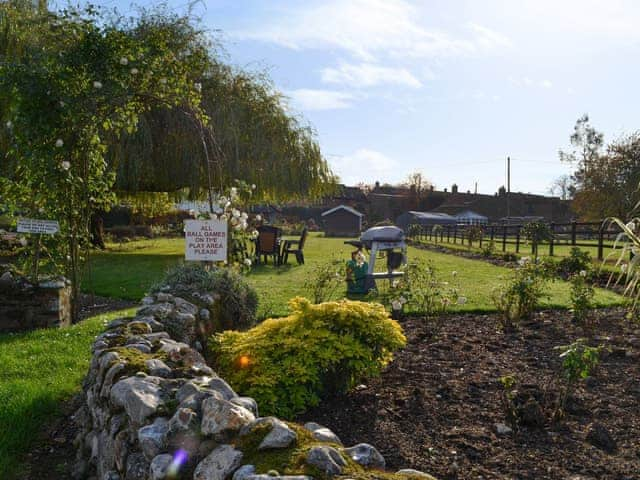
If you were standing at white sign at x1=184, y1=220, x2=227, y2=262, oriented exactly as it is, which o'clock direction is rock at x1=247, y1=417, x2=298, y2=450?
The rock is roughly at 12 o'clock from the white sign.

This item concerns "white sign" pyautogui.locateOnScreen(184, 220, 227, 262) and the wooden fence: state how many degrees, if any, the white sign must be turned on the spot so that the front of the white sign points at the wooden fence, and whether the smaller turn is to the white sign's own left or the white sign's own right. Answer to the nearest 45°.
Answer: approximately 135° to the white sign's own left

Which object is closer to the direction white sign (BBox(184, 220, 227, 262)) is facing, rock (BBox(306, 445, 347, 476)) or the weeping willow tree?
the rock

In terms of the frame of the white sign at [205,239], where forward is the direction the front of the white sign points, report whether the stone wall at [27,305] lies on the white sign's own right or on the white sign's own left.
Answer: on the white sign's own right

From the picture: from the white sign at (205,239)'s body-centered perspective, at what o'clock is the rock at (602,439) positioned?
The rock is roughly at 11 o'clock from the white sign.

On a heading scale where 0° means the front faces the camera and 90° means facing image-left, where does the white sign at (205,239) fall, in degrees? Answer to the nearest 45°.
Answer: approximately 0°

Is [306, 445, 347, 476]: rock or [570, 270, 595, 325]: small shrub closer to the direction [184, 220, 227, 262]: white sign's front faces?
the rock
